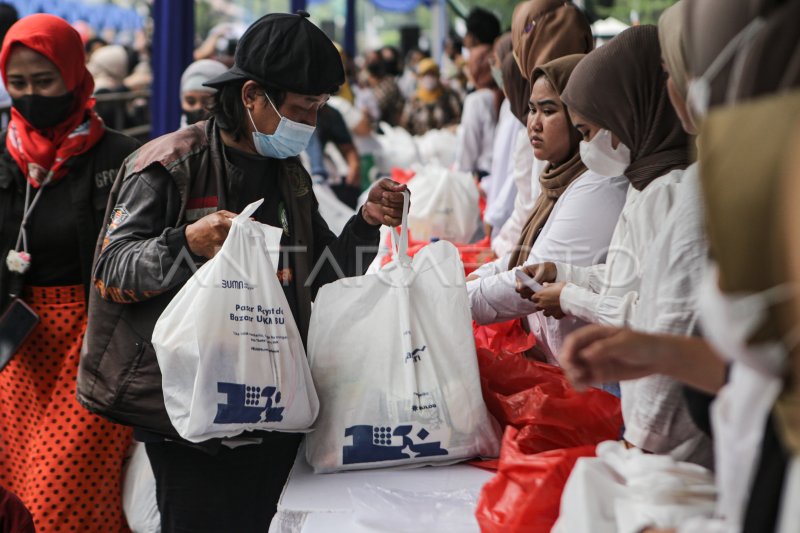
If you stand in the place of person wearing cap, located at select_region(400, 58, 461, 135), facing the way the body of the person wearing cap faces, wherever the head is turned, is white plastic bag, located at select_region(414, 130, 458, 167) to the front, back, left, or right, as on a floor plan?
front

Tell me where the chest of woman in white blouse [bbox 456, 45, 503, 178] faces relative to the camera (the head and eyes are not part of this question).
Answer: to the viewer's left

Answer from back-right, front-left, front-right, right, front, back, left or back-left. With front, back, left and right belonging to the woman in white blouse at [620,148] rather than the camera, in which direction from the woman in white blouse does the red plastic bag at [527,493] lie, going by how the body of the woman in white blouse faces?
left

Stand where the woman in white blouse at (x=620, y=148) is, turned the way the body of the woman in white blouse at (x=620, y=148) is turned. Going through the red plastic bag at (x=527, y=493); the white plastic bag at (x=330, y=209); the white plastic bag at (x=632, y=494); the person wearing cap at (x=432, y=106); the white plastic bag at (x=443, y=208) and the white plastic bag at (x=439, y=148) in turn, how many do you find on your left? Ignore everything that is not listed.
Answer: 2

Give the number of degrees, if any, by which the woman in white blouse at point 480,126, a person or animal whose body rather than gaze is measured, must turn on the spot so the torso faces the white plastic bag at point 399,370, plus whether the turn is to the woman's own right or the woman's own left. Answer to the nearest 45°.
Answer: approximately 90° to the woman's own left

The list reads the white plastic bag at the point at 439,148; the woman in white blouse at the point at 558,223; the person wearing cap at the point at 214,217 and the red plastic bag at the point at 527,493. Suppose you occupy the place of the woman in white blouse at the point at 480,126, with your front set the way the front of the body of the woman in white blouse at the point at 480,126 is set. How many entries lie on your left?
3

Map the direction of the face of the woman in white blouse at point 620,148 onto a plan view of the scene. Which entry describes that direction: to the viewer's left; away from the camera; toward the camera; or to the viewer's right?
to the viewer's left

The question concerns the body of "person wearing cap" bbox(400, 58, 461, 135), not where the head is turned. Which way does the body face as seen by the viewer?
toward the camera

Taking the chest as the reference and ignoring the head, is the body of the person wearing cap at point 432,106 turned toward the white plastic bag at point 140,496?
yes

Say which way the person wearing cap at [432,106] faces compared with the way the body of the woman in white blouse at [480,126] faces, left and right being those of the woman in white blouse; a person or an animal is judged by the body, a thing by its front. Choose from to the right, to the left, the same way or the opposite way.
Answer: to the left

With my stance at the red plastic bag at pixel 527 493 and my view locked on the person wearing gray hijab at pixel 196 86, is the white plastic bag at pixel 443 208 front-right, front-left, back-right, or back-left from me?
front-right

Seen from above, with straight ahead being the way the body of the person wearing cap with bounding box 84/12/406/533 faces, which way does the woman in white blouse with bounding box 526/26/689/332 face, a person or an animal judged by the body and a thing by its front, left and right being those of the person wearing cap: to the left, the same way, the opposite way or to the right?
the opposite way

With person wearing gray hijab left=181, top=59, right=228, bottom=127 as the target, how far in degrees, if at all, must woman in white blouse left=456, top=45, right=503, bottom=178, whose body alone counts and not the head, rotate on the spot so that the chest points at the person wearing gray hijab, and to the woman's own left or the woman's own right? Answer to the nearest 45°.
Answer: approximately 45° to the woman's own left

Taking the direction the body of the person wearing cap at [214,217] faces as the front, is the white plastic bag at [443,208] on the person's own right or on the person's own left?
on the person's own left

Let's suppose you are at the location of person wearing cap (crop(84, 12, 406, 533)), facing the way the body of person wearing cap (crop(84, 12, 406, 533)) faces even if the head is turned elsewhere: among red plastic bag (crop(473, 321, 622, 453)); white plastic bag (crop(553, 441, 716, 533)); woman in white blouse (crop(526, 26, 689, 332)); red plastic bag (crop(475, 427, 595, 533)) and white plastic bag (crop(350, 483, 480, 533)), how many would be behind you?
0

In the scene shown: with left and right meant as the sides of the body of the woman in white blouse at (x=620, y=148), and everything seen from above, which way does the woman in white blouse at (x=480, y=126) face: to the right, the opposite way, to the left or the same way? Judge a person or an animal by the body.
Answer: the same way

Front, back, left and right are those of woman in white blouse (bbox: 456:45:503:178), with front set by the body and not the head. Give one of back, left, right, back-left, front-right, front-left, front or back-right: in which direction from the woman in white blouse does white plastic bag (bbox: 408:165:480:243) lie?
left

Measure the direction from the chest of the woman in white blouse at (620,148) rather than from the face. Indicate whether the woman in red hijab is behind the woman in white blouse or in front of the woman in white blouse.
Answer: in front
